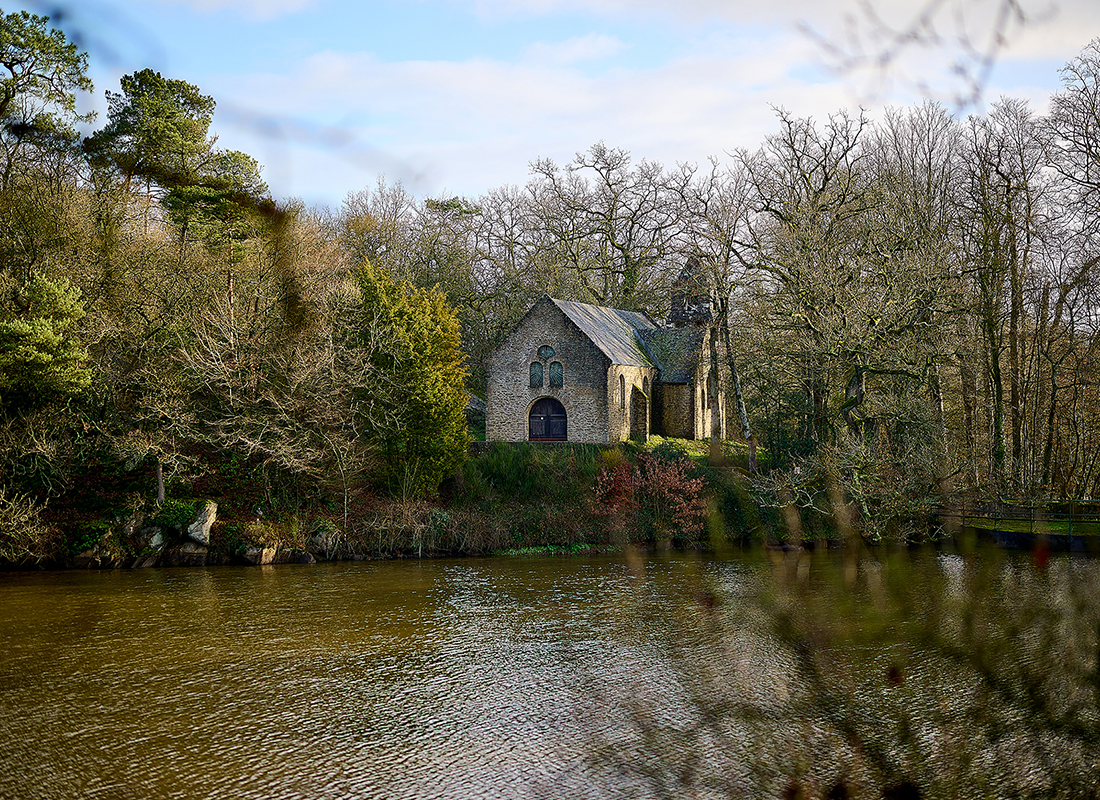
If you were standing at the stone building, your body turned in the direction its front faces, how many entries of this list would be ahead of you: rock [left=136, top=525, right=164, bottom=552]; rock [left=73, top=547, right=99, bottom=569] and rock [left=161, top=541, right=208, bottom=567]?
3

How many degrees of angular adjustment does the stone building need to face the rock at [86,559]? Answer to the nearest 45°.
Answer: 0° — it already faces it

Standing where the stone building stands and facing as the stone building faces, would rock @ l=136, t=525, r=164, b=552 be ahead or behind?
ahead

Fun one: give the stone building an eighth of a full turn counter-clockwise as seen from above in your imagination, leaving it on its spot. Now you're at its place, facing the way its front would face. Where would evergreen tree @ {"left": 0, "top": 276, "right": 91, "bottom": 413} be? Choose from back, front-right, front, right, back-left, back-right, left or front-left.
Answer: front-right

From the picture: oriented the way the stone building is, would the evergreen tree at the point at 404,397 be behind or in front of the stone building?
in front

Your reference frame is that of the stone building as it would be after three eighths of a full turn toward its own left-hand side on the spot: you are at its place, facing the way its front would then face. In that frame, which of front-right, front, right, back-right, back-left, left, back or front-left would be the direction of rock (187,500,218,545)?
back-right

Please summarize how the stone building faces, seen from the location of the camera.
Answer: facing the viewer and to the left of the viewer

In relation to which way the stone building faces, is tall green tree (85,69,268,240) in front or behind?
in front
